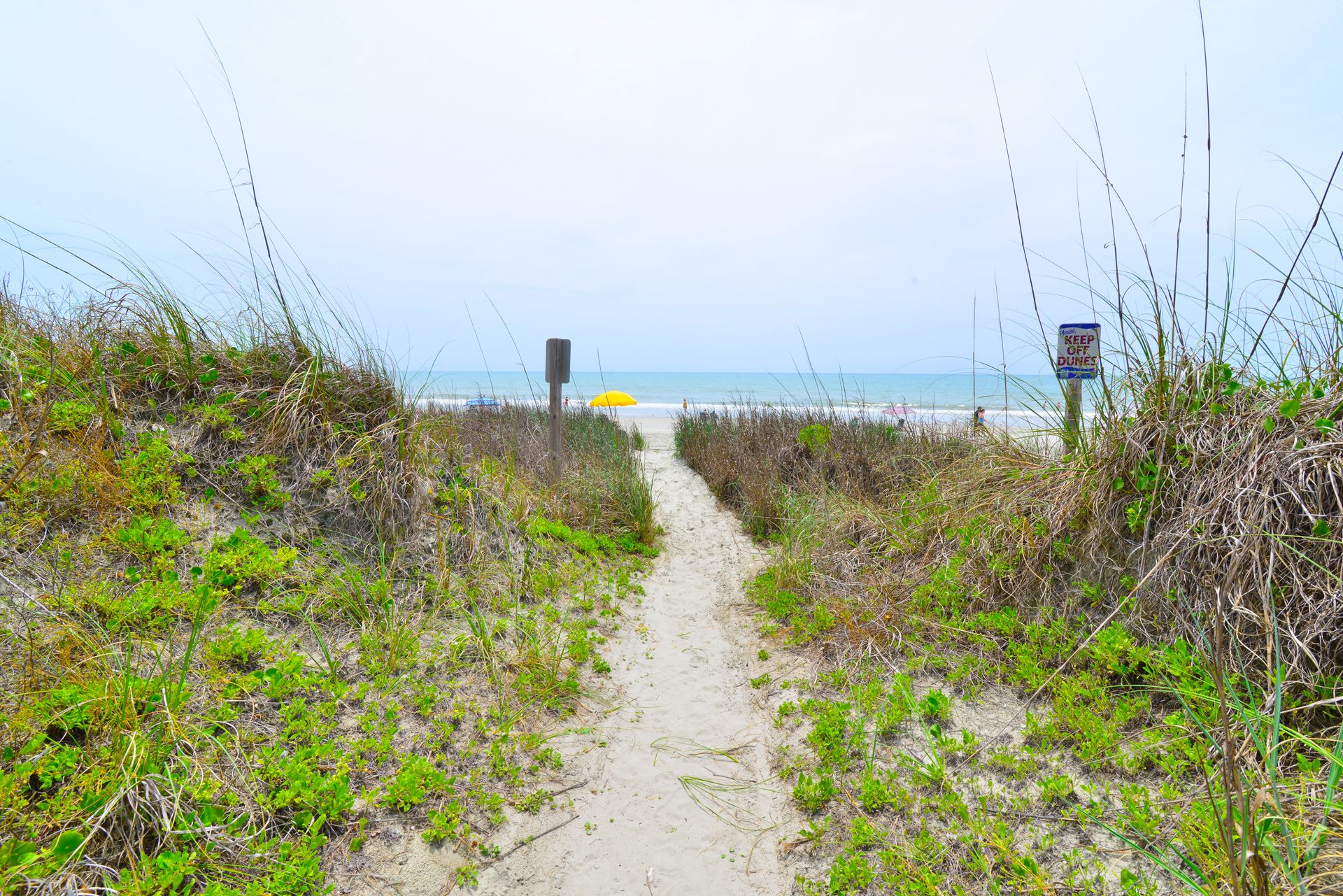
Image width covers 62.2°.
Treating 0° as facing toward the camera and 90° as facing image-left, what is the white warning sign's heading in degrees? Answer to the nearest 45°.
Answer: approximately 0°

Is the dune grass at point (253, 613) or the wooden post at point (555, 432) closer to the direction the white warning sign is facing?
the dune grass

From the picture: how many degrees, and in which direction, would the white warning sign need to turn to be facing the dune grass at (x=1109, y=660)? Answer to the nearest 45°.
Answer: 0° — it already faces it

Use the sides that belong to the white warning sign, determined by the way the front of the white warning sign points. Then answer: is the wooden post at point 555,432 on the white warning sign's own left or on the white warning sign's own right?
on the white warning sign's own right

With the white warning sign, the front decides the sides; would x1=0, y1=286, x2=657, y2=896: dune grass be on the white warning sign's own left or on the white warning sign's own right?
on the white warning sign's own right

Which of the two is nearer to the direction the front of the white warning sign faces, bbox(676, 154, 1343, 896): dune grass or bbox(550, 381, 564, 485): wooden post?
the dune grass
